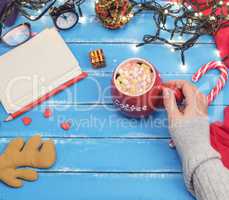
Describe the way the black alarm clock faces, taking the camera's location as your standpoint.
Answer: facing the viewer

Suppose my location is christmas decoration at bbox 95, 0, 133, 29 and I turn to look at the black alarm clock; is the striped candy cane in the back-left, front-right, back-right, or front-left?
back-left
